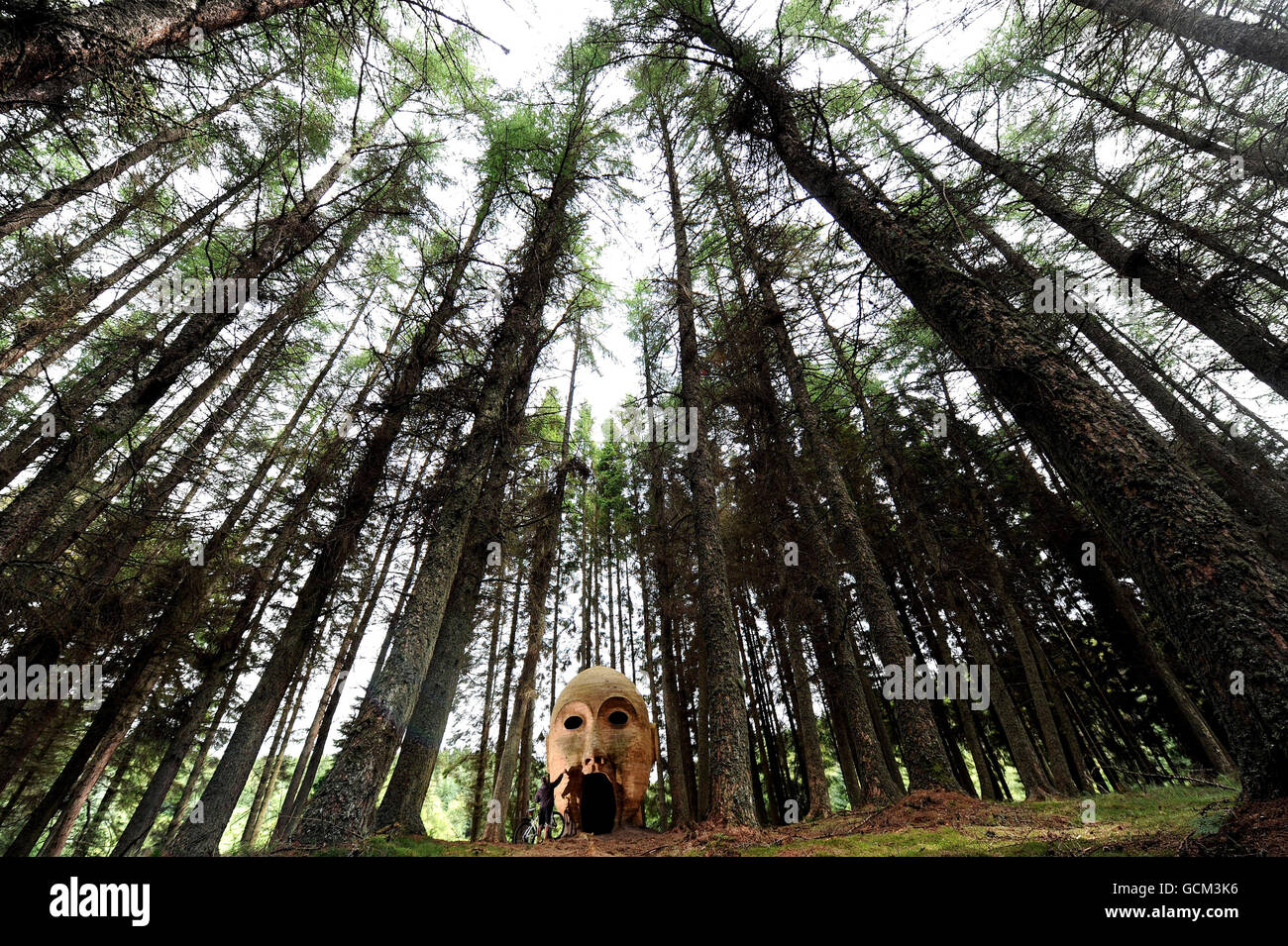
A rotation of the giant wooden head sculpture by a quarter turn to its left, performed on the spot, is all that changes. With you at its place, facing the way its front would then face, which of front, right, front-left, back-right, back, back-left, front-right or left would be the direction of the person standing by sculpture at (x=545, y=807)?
back

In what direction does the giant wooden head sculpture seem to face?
toward the camera

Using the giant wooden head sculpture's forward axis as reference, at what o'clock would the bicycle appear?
The bicycle is roughly at 3 o'clock from the giant wooden head sculpture.
